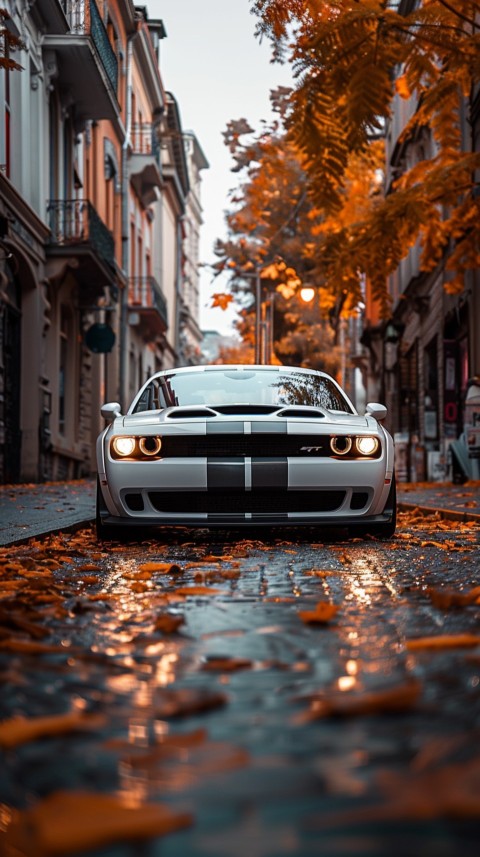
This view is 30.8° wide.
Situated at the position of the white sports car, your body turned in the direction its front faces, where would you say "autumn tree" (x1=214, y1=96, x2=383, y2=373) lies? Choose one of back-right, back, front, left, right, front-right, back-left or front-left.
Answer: back

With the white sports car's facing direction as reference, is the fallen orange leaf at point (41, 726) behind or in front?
in front

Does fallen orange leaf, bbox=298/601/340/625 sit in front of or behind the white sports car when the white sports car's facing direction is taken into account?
in front

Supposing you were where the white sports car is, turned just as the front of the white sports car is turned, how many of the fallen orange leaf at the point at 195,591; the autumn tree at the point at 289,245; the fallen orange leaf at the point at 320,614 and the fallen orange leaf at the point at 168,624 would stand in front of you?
3

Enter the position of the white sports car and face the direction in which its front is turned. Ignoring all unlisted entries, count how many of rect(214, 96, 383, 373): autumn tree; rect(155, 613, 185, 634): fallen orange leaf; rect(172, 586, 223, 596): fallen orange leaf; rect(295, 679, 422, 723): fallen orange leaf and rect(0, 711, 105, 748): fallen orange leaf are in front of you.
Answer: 4

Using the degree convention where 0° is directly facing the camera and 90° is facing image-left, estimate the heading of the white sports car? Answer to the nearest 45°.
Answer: approximately 0°

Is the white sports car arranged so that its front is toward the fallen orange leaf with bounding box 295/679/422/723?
yes

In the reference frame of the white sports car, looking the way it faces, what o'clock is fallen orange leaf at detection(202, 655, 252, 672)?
The fallen orange leaf is roughly at 12 o'clock from the white sports car.

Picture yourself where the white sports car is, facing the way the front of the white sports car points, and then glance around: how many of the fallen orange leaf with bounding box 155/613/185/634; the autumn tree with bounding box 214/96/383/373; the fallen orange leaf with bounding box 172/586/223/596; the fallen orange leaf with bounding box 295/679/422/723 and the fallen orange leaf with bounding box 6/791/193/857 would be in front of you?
4
